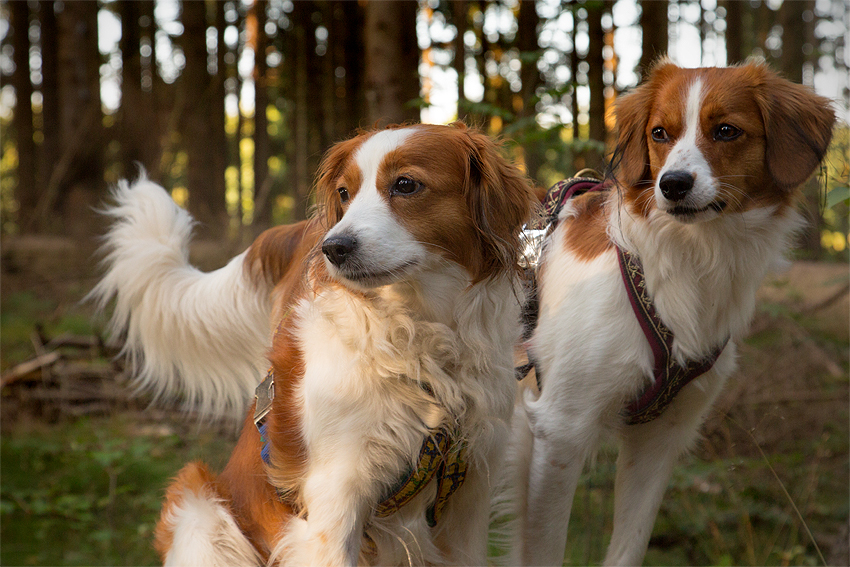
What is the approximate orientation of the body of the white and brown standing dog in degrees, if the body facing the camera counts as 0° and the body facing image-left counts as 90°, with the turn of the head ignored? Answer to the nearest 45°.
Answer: approximately 315°

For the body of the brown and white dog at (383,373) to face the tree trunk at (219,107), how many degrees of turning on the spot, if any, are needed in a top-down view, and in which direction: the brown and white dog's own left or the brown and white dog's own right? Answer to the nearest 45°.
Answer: approximately 135° to the brown and white dog's own left

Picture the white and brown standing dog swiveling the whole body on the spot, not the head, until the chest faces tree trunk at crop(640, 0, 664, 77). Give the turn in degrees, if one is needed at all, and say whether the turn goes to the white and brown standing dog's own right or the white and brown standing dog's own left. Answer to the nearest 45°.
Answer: approximately 135° to the white and brown standing dog's own left

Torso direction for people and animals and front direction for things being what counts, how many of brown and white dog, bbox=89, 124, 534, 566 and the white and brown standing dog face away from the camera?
0

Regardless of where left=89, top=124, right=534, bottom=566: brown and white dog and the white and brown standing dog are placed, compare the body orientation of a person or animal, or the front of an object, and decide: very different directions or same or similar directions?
same or similar directions

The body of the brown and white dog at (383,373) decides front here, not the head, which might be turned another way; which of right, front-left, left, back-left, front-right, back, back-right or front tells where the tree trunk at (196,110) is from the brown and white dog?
back-left

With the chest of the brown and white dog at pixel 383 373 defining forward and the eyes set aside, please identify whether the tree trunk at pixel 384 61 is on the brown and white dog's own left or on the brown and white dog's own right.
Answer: on the brown and white dog's own left

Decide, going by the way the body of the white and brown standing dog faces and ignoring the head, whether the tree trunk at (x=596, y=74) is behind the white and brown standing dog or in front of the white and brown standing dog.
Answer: behind

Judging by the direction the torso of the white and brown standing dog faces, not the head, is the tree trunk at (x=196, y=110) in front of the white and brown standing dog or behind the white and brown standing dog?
behind

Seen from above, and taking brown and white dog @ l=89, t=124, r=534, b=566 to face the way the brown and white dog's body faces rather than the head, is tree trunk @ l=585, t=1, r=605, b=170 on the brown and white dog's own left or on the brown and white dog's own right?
on the brown and white dog's own left

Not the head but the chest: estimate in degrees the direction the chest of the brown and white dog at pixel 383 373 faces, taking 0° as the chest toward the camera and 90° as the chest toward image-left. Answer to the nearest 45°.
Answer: approximately 315°
